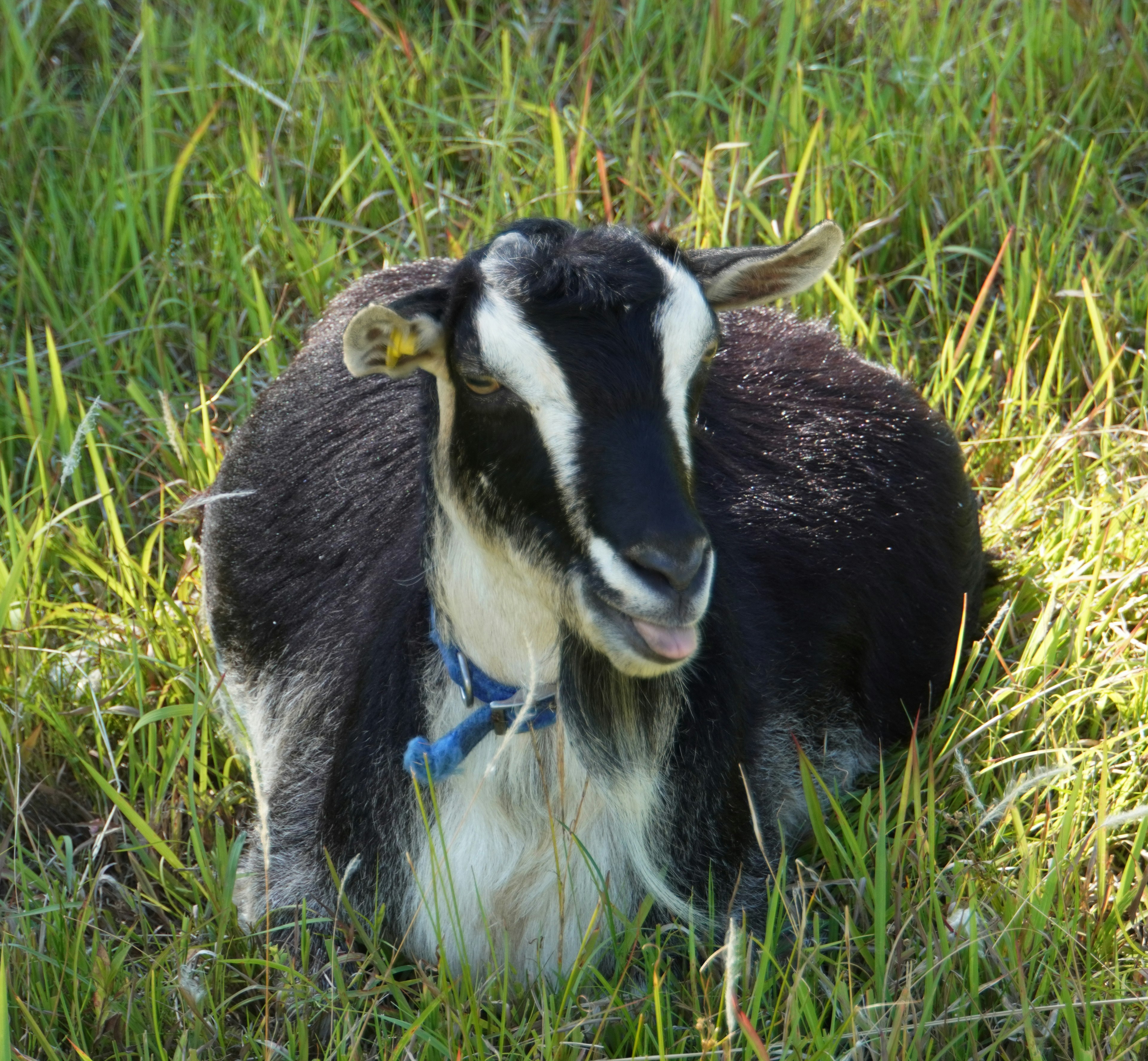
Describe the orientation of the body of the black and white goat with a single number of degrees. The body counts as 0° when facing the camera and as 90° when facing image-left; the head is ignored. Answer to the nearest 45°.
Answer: approximately 0°
